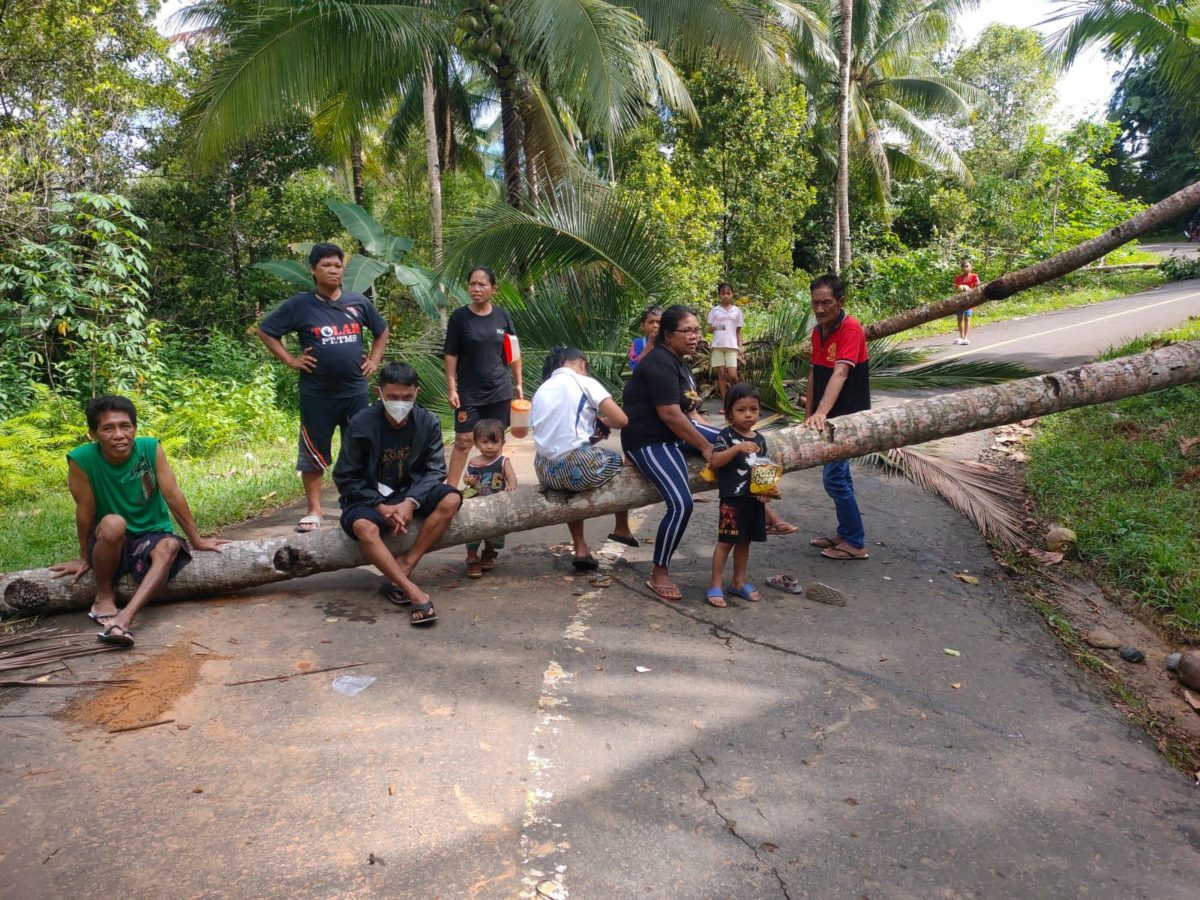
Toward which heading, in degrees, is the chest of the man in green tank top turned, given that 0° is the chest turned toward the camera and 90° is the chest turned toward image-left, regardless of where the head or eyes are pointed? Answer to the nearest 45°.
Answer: approximately 0°

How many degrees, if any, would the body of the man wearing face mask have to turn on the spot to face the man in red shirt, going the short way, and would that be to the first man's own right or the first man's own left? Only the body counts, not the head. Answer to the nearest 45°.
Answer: approximately 90° to the first man's own left

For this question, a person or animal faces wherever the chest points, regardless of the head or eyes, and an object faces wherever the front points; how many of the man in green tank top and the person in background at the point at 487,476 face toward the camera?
2

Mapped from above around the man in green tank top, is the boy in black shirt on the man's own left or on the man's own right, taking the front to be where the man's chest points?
on the man's own left

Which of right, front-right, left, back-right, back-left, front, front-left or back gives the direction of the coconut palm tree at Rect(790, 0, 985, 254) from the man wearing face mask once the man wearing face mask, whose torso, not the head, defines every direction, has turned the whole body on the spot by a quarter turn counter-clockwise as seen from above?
front-left

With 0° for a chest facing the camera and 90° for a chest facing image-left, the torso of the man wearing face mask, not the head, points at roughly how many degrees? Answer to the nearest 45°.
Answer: approximately 0°

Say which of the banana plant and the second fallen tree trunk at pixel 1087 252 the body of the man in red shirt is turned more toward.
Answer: the banana plant

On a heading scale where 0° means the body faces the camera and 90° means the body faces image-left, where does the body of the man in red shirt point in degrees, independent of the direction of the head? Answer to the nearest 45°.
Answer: approximately 45°
